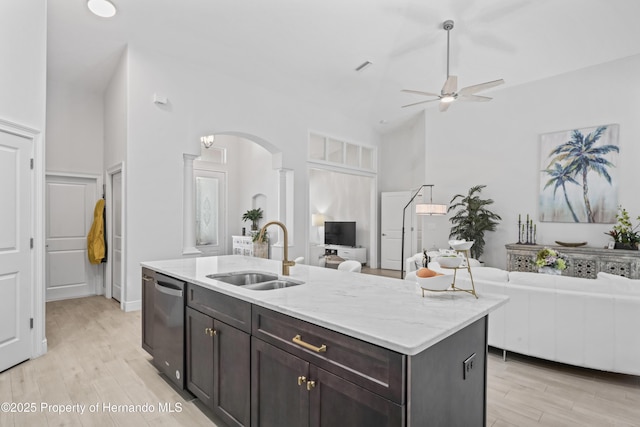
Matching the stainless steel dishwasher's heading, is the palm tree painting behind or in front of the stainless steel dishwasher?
behind

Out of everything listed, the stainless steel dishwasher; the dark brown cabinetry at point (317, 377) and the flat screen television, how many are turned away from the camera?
0

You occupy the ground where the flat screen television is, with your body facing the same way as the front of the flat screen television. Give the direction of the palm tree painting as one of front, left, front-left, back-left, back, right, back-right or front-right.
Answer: front-left

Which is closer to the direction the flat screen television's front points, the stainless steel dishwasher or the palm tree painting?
the stainless steel dishwasher

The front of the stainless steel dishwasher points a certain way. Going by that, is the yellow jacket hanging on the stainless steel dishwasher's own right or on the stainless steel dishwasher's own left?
on the stainless steel dishwasher's own right

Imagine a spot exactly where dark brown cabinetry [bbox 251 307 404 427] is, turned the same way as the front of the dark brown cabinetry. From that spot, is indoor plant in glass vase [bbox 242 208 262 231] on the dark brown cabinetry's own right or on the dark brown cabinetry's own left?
on the dark brown cabinetry's own right

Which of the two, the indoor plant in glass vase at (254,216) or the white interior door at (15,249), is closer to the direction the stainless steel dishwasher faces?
the white interior door

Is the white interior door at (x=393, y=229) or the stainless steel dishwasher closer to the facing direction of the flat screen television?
the stainless steel dishwasher

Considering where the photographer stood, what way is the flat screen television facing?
facing the viewer

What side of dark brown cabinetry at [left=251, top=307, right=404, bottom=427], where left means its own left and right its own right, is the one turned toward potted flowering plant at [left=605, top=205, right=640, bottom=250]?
back

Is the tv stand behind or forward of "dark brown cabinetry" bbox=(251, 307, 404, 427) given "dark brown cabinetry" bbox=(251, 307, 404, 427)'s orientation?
behind

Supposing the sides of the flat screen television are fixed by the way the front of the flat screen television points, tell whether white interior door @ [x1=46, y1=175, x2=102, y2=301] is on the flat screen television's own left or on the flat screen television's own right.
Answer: on the flat screen television's own right
